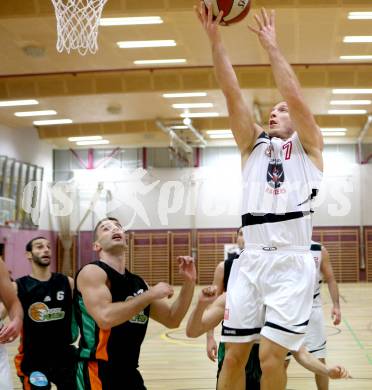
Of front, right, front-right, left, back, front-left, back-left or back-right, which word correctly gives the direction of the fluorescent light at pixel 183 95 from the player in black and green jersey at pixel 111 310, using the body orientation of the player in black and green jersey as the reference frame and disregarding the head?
back-left

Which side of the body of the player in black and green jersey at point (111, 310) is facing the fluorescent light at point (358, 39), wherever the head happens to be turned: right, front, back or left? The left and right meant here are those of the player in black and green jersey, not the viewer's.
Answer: left

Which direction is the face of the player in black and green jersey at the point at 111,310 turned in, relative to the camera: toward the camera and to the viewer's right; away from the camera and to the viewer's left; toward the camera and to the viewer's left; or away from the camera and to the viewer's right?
toward the camera and to the viewer's right

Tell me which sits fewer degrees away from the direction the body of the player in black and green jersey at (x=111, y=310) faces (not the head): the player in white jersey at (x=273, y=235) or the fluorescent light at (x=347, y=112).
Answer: the player in white jersey

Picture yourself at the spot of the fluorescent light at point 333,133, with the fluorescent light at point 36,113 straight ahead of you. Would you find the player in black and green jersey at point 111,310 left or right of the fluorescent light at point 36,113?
left

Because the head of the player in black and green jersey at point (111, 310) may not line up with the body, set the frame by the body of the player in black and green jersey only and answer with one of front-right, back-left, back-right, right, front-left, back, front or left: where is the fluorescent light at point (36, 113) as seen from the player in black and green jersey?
back-left

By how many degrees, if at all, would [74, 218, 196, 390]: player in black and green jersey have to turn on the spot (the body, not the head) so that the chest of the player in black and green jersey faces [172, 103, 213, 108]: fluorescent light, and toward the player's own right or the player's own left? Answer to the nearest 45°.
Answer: approximately 135° to the player's own left

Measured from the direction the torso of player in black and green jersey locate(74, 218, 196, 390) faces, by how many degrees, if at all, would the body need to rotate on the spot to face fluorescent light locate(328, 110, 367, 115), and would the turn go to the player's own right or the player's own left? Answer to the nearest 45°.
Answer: approximately 90° to the player's own left

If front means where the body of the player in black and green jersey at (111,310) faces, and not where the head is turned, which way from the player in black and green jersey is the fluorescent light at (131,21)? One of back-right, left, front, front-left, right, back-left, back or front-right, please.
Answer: back-left

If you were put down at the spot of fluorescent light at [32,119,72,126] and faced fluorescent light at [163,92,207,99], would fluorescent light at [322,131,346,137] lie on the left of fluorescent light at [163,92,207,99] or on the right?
left

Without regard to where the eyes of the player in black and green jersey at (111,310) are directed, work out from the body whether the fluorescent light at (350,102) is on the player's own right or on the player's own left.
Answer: on the player's own left

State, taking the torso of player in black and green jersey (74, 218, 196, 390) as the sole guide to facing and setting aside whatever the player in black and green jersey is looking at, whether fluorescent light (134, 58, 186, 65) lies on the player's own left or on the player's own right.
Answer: on the player's own left

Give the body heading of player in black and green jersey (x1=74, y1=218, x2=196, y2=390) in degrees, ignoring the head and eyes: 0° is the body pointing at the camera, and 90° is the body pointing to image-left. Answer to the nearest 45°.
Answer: approximately 315°
